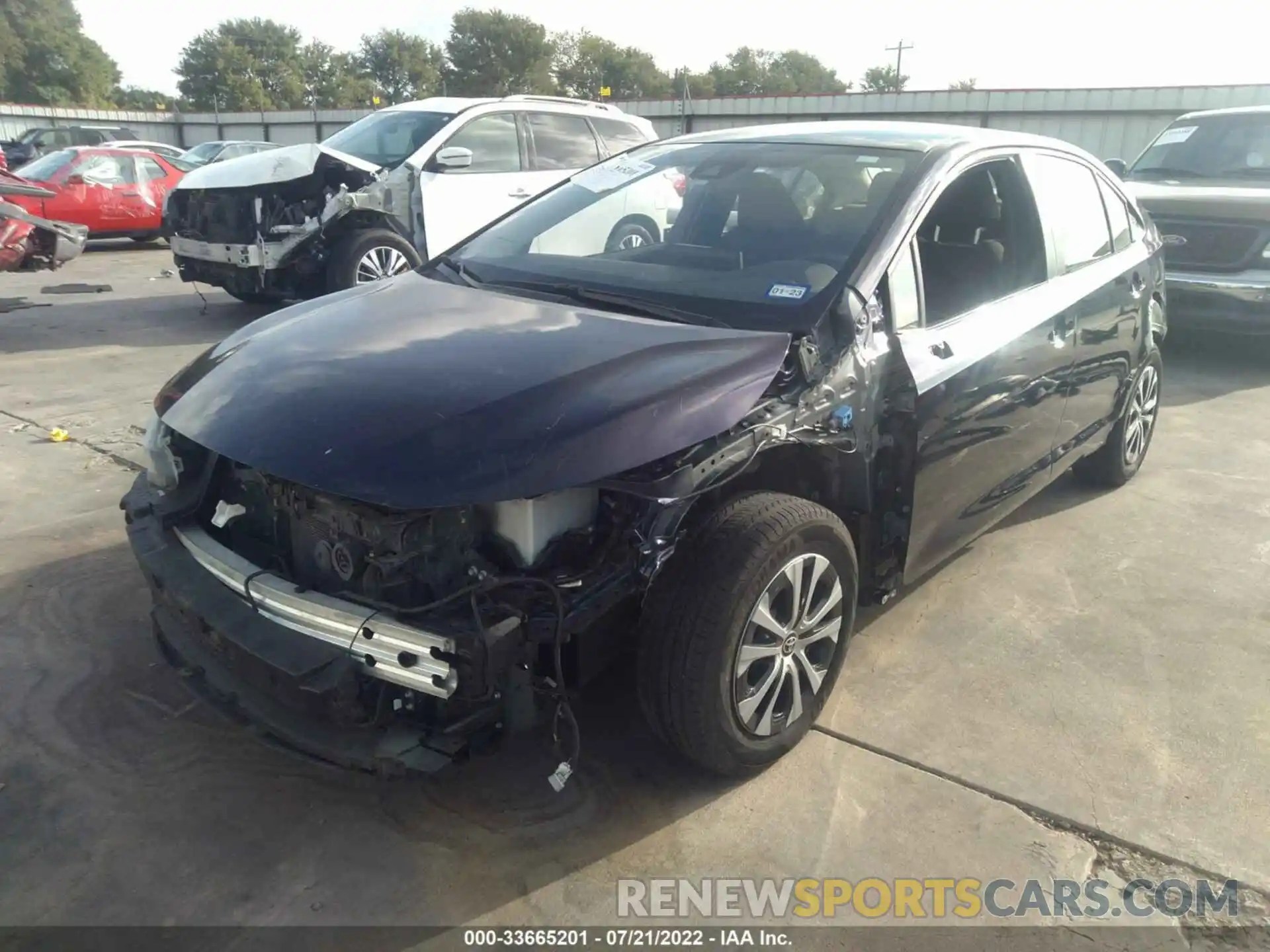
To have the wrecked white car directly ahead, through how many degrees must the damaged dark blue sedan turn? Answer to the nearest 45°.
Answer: approximately 135° to its right

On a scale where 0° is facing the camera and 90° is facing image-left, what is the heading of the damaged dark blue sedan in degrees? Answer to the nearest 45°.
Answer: approximately 45°

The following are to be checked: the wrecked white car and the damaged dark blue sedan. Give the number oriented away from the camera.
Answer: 0

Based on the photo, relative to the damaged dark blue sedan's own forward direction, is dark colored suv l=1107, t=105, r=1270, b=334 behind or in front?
behind

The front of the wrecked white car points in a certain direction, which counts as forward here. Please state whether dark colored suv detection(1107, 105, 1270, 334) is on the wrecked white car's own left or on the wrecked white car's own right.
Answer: on the wrecked white car's own left

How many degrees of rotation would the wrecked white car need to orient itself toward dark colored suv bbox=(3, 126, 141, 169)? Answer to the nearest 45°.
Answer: approximately 90° to its right

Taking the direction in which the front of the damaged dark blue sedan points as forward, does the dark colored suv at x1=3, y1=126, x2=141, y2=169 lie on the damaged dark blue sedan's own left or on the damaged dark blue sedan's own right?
on the damaged dark blue sedan's own right

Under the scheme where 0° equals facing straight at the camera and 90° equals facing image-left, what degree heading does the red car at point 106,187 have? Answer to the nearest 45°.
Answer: approximately 45°

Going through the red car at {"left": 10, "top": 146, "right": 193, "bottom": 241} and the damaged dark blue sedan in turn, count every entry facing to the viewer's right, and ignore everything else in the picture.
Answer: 0

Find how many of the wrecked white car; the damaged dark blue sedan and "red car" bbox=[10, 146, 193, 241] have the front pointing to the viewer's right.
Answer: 0

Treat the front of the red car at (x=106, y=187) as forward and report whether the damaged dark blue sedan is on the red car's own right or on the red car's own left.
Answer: on the red car's own left

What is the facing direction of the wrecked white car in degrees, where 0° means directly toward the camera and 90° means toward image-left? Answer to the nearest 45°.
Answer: approximately 45°
